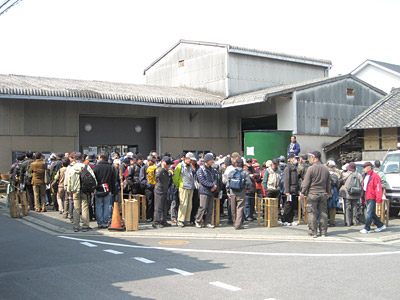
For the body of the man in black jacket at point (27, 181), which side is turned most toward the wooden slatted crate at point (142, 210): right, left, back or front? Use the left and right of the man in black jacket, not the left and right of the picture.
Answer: right

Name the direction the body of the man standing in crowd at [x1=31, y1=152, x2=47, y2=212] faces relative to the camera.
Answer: away from the camera

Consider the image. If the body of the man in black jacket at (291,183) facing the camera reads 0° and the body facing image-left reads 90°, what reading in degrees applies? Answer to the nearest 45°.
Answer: approximately 315°

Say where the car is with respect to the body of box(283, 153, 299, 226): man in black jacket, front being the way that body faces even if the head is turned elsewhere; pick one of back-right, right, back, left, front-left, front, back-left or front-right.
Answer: left

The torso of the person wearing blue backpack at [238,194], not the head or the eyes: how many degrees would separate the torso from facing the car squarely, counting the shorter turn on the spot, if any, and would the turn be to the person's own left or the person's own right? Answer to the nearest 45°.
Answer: approximately 45° to the person's own right

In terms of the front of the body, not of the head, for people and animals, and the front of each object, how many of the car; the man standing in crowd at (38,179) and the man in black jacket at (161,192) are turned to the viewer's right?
1

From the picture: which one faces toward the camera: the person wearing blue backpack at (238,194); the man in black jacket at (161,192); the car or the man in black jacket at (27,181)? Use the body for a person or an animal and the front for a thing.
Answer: the car
